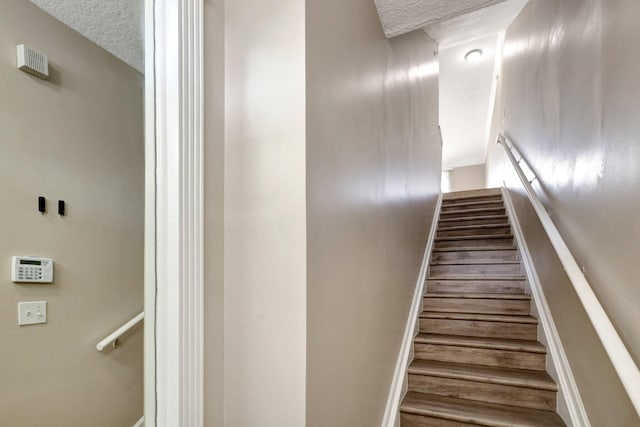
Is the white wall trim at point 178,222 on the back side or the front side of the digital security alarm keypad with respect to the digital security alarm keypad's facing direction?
on the front side

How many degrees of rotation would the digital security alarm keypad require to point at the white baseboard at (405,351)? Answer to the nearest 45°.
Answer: approximately 45° to its left

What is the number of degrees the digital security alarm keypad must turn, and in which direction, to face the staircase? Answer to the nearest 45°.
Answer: approximately 45° to its left

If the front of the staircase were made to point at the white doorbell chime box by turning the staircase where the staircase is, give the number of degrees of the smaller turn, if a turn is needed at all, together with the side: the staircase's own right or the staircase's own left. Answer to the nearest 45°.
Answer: approximately 45° to the staircase's own right

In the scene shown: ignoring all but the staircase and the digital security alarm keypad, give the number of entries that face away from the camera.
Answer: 0

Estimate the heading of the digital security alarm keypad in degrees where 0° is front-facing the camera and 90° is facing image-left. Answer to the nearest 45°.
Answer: approximately 315°

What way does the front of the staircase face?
toward the camera
